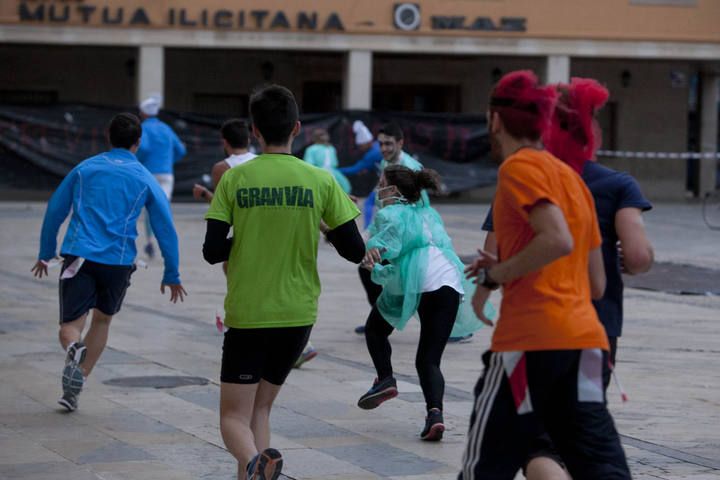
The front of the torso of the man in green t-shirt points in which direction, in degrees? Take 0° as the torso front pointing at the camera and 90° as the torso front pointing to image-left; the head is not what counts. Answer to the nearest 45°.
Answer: approximately 180°

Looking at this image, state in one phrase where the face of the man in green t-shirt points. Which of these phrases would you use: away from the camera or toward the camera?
away from the camera

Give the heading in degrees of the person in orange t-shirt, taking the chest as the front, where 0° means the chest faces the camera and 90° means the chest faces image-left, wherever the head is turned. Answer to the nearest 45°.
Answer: approximately 135°

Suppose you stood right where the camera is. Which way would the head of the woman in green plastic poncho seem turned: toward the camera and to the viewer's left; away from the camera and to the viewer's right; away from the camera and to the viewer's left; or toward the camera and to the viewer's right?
away from the camera and to the viewer's left

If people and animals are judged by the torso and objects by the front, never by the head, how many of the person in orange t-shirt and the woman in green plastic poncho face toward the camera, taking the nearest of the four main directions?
0

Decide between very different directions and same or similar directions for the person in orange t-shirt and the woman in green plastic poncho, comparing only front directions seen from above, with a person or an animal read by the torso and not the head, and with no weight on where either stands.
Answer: same or similar directions

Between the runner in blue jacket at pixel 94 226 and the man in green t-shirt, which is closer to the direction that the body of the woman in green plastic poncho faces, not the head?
the runner in blue jacket

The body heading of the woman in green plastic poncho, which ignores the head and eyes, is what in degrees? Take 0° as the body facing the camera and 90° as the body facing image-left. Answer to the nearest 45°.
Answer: approximately 135°

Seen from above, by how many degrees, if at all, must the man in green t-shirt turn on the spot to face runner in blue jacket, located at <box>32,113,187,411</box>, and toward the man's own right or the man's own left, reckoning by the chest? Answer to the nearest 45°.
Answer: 0° — they already face them

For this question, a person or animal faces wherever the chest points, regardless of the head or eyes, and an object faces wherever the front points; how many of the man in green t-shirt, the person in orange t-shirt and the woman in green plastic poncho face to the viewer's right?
0

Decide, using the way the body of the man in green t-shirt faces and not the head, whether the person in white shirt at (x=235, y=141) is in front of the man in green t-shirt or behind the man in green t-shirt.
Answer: in front

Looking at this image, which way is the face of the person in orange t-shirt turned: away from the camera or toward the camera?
away from the camera

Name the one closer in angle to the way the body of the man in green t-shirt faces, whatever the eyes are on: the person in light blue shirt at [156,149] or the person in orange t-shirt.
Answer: the person in light blue shirt

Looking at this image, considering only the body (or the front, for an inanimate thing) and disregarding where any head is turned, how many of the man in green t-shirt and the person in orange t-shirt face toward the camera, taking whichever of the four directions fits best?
0
